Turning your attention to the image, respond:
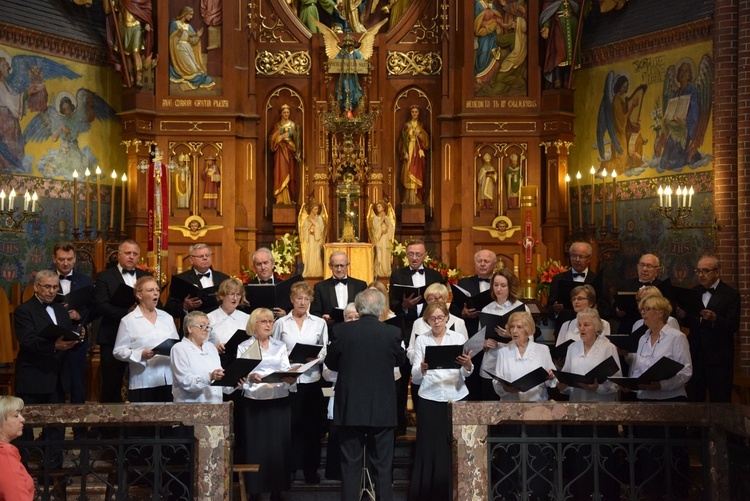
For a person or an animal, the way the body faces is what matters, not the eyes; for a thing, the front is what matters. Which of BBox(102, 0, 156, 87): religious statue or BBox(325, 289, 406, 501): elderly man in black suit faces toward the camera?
the religious statue

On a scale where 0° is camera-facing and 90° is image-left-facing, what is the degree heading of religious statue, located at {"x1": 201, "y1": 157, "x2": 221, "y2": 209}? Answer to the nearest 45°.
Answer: approximately 0°

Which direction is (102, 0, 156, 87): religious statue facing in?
toward the camera

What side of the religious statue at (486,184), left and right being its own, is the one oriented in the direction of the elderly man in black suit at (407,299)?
front

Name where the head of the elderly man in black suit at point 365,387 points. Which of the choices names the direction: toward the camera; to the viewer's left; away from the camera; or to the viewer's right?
away from the camera

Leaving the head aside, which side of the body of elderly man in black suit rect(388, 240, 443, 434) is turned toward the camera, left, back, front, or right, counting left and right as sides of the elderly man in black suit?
front

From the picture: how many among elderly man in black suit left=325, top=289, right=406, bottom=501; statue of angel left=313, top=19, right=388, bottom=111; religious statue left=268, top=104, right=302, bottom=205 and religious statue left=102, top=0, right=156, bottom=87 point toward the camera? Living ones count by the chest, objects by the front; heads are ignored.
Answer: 3

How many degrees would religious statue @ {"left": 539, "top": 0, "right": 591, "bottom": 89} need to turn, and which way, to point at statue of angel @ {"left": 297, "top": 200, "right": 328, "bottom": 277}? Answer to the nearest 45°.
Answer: approximately 90° to its right

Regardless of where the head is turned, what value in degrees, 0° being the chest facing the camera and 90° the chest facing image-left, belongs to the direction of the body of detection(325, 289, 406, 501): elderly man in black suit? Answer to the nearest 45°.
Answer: approximately 180°

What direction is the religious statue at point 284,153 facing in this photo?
toward the camera

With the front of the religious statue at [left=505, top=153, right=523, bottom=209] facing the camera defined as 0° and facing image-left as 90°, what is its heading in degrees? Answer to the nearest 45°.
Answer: approximately 0°

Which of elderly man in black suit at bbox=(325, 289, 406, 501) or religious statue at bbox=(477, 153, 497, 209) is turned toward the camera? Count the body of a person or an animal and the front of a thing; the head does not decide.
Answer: the religious statue

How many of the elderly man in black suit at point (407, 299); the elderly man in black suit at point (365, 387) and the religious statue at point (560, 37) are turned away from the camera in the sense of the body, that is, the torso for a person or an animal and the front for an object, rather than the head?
1

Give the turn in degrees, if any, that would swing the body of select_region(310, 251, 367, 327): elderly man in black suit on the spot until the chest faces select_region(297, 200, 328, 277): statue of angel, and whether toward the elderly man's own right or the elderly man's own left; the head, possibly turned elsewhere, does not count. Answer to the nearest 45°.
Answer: approximately 180°
